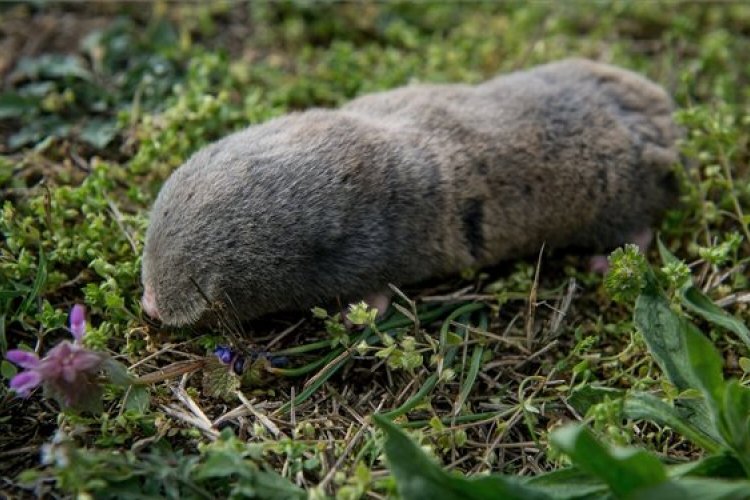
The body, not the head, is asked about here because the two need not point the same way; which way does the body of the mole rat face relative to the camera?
to the viewer's left

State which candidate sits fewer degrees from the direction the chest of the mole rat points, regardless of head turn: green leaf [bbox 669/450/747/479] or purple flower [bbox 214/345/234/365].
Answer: the purple flower

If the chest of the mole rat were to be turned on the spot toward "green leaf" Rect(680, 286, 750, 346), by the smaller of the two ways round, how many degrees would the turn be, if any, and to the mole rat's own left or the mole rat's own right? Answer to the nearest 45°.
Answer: approximately 135° to the mole rat's own left

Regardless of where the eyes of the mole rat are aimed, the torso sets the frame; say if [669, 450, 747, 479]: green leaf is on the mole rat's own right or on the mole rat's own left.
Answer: on the mole rat's own left

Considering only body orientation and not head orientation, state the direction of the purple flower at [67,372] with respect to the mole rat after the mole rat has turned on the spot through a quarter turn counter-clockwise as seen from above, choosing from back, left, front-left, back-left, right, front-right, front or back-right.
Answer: front-right
